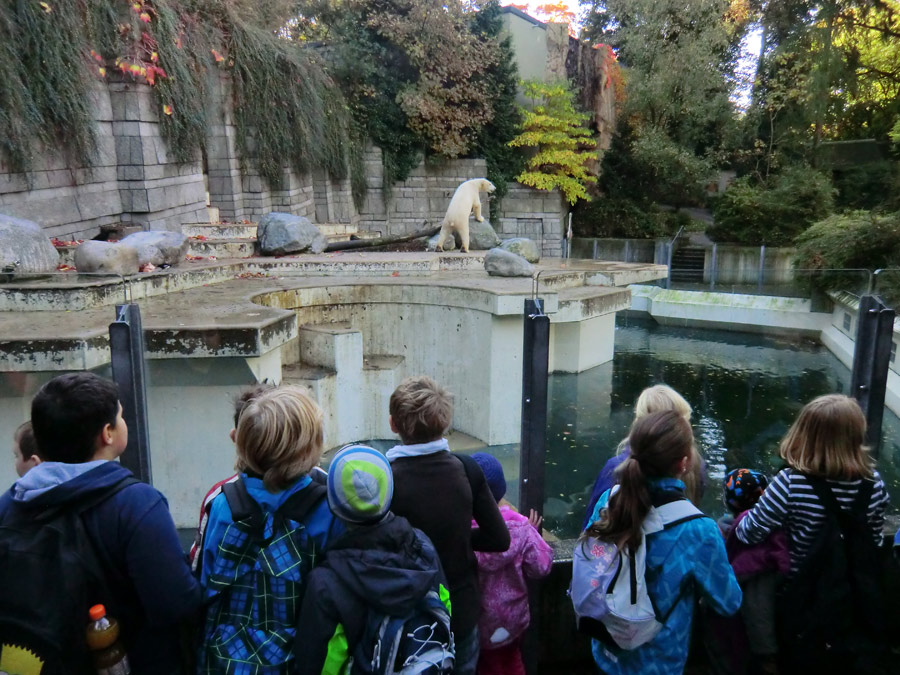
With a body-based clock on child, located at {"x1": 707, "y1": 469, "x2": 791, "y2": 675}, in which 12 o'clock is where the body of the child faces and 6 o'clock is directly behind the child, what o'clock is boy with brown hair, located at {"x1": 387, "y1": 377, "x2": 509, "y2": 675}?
The boy with brown hair is roughly at 8 o'clock from the child.

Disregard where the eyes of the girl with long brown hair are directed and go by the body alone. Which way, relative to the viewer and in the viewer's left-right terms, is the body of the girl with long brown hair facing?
facing away from the viewer and to the right of the viewer

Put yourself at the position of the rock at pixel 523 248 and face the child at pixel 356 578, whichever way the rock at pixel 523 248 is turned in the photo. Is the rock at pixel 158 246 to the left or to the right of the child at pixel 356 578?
right

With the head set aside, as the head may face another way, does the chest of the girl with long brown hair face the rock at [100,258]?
no

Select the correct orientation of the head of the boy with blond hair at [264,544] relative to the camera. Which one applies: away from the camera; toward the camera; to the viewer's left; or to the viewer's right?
away from the camera

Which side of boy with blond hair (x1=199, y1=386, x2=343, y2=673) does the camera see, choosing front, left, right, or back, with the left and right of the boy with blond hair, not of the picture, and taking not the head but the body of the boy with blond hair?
back

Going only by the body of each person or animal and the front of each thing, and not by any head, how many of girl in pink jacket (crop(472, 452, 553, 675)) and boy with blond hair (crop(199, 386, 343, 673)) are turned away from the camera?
2

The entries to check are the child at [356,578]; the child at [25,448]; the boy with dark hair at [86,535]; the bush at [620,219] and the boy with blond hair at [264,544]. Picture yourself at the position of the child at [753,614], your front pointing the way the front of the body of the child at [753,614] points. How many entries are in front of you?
1

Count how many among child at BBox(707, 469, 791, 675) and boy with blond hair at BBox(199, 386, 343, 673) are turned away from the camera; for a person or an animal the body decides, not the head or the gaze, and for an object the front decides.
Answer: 2

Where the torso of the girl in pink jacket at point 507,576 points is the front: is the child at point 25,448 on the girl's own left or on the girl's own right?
on the girl's own left

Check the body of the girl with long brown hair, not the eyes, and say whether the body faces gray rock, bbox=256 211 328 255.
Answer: no

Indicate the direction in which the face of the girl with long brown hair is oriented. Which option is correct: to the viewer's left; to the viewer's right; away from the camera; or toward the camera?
away from the camera

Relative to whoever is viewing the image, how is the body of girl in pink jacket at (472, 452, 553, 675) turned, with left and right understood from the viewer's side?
facing away from the viewer

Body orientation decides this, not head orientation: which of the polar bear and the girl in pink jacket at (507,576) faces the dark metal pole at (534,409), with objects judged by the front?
the girl in pink jacket

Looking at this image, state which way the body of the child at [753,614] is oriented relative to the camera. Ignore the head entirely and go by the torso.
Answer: away from the camera

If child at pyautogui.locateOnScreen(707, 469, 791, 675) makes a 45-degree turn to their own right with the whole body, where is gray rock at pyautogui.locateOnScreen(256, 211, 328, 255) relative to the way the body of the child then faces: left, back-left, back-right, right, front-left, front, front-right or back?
left

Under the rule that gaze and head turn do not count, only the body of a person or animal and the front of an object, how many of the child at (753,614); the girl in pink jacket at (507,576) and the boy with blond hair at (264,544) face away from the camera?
3

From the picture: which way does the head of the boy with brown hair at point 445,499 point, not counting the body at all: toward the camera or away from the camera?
away from the camera

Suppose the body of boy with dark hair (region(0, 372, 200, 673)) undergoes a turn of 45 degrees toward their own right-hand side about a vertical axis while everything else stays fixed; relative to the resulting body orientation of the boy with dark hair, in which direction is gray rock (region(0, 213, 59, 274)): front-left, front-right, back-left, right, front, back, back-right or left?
left

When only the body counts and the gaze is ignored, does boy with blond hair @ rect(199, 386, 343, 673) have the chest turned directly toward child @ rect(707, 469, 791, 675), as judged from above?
no

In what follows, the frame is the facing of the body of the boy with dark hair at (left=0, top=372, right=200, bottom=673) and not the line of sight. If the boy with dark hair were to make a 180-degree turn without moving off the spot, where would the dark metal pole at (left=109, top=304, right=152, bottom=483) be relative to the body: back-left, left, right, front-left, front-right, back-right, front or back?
back-right

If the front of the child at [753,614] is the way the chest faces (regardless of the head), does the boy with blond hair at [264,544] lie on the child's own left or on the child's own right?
on the child's own left
